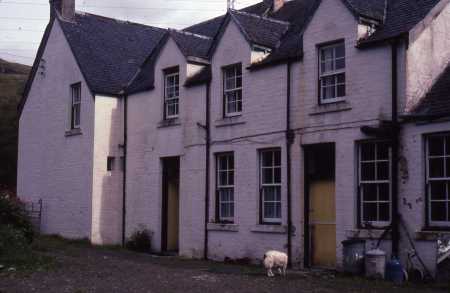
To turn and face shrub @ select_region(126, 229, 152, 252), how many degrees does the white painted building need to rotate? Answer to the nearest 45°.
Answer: approximately 90° to its right

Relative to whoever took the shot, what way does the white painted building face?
facing the viewer and to the left of the viewer

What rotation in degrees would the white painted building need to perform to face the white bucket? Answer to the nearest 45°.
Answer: approximately 90° to its left

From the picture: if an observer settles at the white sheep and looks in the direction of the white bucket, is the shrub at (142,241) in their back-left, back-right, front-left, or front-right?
back-left
